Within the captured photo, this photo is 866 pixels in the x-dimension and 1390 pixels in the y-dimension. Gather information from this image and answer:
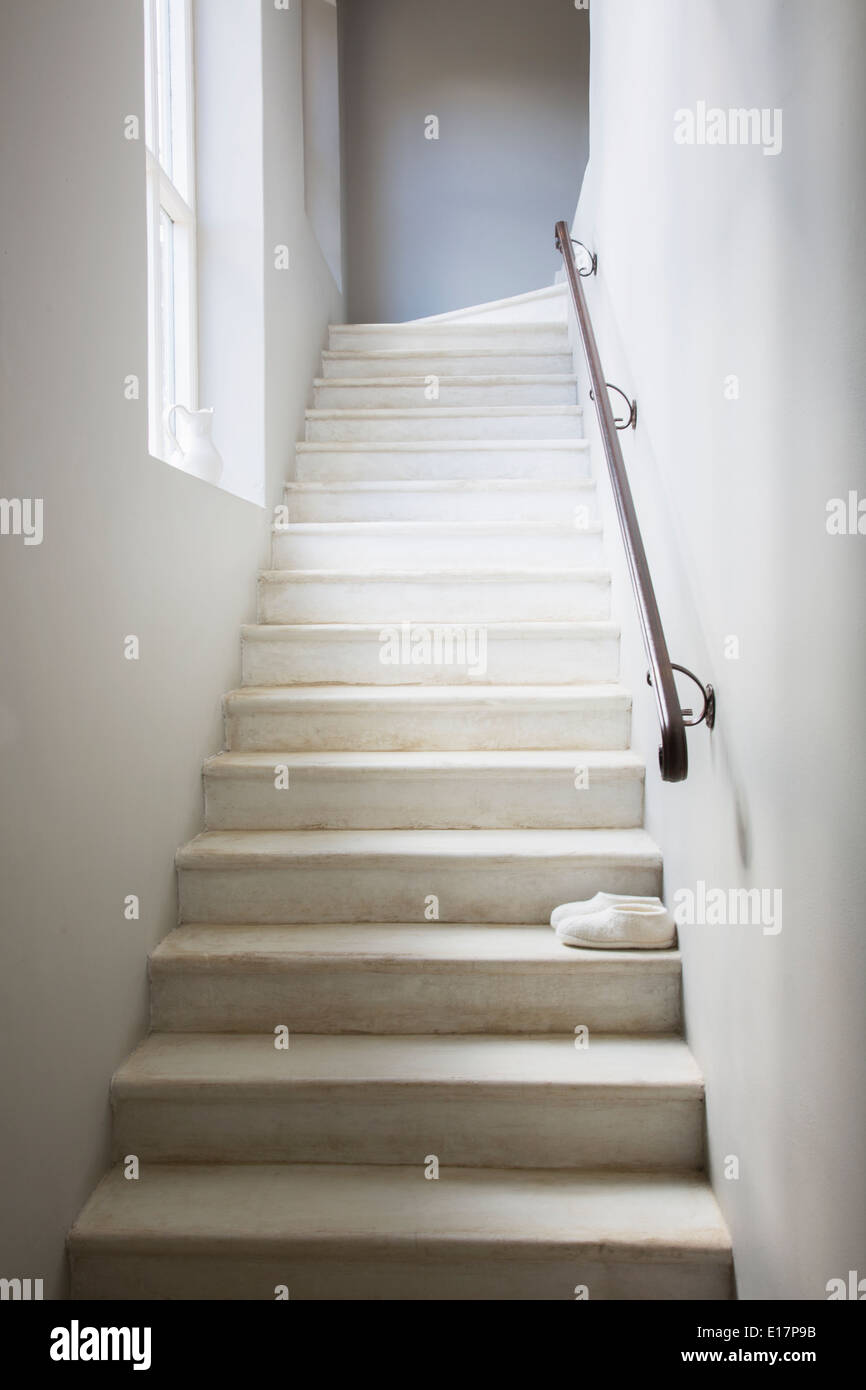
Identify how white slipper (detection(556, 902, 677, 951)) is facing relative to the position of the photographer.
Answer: facing to the left of the viewer

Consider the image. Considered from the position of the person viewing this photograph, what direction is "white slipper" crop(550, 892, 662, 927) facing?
facing to the left of the viewer

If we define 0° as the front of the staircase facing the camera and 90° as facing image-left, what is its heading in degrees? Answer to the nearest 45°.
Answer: approximately 0°
